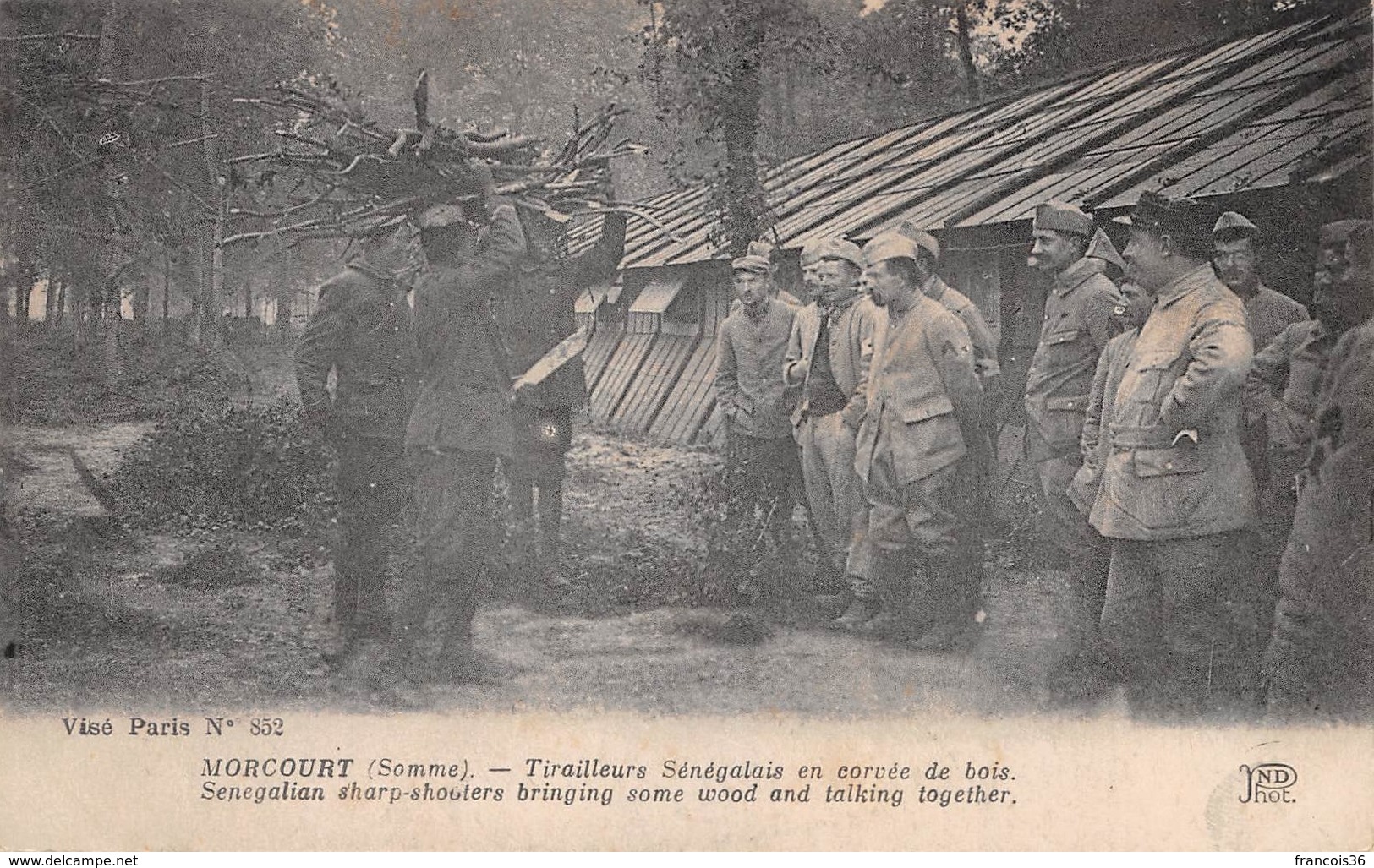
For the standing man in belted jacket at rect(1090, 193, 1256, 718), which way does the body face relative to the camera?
to the viewer's left

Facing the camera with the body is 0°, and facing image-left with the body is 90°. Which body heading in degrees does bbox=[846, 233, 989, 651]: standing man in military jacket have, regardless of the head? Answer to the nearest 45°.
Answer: approximately 45°

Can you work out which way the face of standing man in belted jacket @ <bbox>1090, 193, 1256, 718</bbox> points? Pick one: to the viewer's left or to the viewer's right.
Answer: to the viewer's left

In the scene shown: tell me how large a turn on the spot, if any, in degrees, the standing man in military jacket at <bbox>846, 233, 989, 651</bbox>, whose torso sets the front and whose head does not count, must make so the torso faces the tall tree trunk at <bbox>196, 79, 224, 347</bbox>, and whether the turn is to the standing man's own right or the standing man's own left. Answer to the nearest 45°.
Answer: approximately 45° to the standing man's own right

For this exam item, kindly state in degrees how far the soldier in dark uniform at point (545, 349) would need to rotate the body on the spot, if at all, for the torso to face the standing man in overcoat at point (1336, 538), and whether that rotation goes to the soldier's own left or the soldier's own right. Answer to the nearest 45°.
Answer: approximately 45° to the soldier's own left
